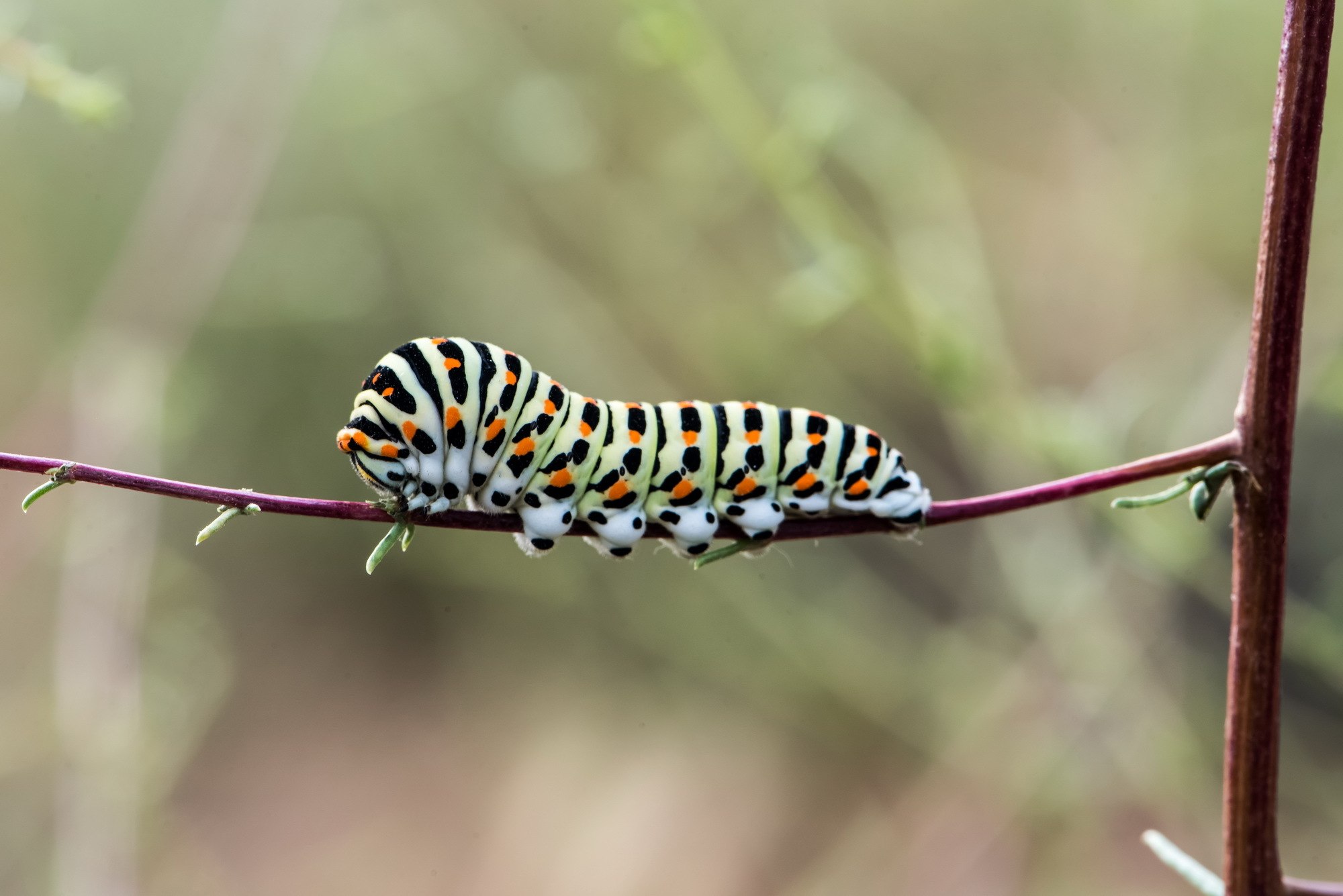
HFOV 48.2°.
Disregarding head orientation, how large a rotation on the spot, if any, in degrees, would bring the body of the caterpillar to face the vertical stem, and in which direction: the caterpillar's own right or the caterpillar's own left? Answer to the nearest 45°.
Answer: approximately 135° to the caterpillar's own left

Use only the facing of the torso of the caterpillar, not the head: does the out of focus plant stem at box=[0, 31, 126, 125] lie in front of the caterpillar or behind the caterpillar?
in front

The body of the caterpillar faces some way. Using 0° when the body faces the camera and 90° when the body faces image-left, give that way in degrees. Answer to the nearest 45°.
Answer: approximately 90°
